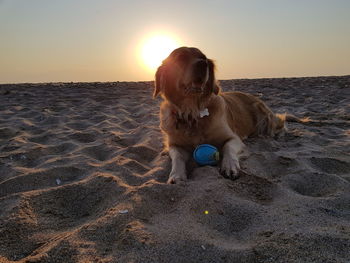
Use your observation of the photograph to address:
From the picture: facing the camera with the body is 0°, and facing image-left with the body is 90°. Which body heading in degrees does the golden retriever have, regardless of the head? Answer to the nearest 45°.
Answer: approximately 45°
